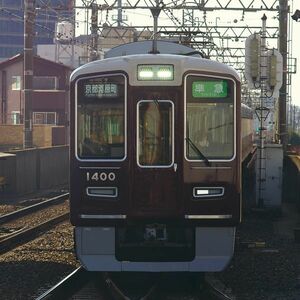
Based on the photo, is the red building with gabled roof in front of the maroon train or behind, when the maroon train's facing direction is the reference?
behind

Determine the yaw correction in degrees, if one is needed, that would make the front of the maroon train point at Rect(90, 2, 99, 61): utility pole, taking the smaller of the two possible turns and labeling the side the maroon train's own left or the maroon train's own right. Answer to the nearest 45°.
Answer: approximately 180°

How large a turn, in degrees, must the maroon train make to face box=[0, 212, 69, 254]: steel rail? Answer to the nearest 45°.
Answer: approximately 135° to its right

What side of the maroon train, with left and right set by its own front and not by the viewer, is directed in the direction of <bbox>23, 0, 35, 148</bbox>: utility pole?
back

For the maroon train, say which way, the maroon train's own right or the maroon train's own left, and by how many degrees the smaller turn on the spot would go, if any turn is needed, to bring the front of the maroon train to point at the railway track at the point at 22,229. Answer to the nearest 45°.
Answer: approximately 135° to the maroon train's own right

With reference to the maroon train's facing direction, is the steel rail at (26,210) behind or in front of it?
behind

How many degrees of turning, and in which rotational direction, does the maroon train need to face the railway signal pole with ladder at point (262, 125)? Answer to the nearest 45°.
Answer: approximately 180°

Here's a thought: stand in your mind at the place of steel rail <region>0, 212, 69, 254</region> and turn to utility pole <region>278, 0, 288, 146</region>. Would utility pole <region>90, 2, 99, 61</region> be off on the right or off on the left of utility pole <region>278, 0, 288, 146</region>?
left

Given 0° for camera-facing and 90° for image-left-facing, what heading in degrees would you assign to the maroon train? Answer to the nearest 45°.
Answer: approximately 0°
